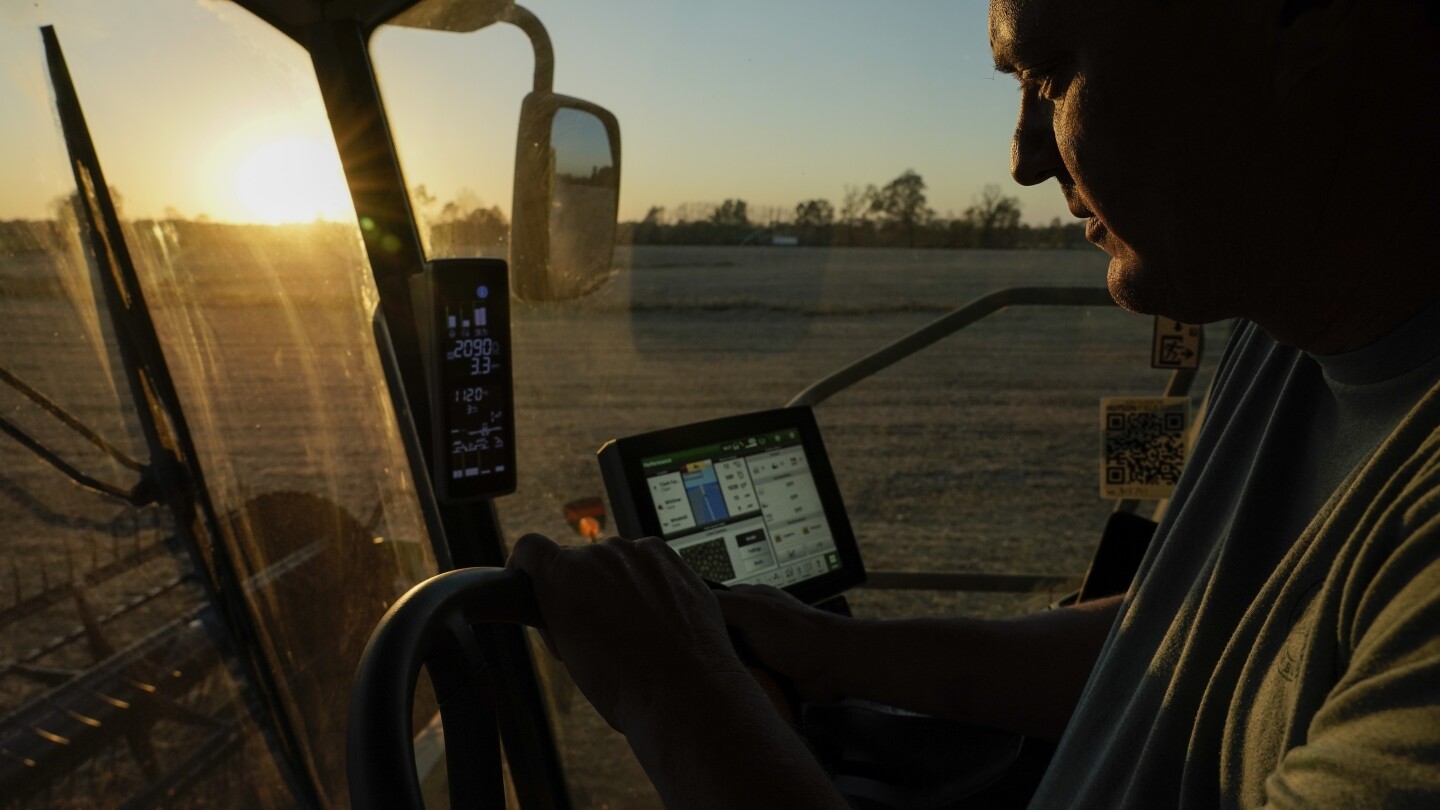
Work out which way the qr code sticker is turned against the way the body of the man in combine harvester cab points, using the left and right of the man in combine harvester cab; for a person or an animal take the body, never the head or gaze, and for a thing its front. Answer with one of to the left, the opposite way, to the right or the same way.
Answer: to the left

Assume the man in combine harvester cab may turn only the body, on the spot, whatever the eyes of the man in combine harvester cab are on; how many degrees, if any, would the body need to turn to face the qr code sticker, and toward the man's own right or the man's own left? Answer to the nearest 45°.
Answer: approximately 90° to the man's own right

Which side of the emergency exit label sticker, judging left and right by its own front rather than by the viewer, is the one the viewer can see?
front

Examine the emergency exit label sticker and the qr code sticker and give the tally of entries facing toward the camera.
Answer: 2

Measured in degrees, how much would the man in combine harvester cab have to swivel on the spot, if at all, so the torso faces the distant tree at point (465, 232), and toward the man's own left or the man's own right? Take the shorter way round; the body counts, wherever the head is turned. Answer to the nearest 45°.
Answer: approximately 45° to the man's own right

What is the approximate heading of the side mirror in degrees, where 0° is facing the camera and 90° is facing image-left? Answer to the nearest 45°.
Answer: approximately 315°

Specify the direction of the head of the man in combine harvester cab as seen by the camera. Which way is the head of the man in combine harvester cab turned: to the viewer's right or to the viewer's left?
to the viewer's left

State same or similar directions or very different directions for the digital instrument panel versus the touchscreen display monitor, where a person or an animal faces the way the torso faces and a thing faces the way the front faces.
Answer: same or similar directions

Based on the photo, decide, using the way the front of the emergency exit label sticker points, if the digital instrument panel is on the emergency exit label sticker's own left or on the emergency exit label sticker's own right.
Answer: on the emergency exit label sticker's own right

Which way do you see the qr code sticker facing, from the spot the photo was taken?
facing the viewer

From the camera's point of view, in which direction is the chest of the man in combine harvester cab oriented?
to the viewer's left

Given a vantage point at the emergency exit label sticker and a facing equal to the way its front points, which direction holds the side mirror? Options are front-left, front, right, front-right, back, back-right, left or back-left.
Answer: back-right

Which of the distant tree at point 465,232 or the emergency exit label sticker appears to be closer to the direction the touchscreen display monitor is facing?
the emergency exit label sticker

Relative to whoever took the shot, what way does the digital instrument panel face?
facing the viewer and to the right of the viewer
